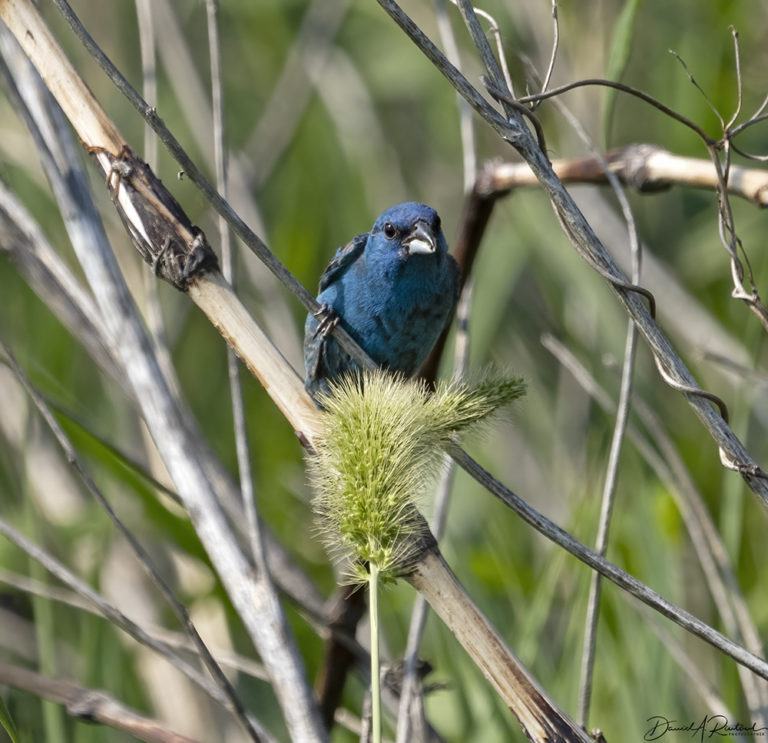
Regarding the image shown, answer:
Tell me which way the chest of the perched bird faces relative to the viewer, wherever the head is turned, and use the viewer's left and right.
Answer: facing the viewer and to the right of the viewer
